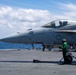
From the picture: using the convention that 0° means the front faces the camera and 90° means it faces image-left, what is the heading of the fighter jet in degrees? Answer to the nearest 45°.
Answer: approximately 90°
